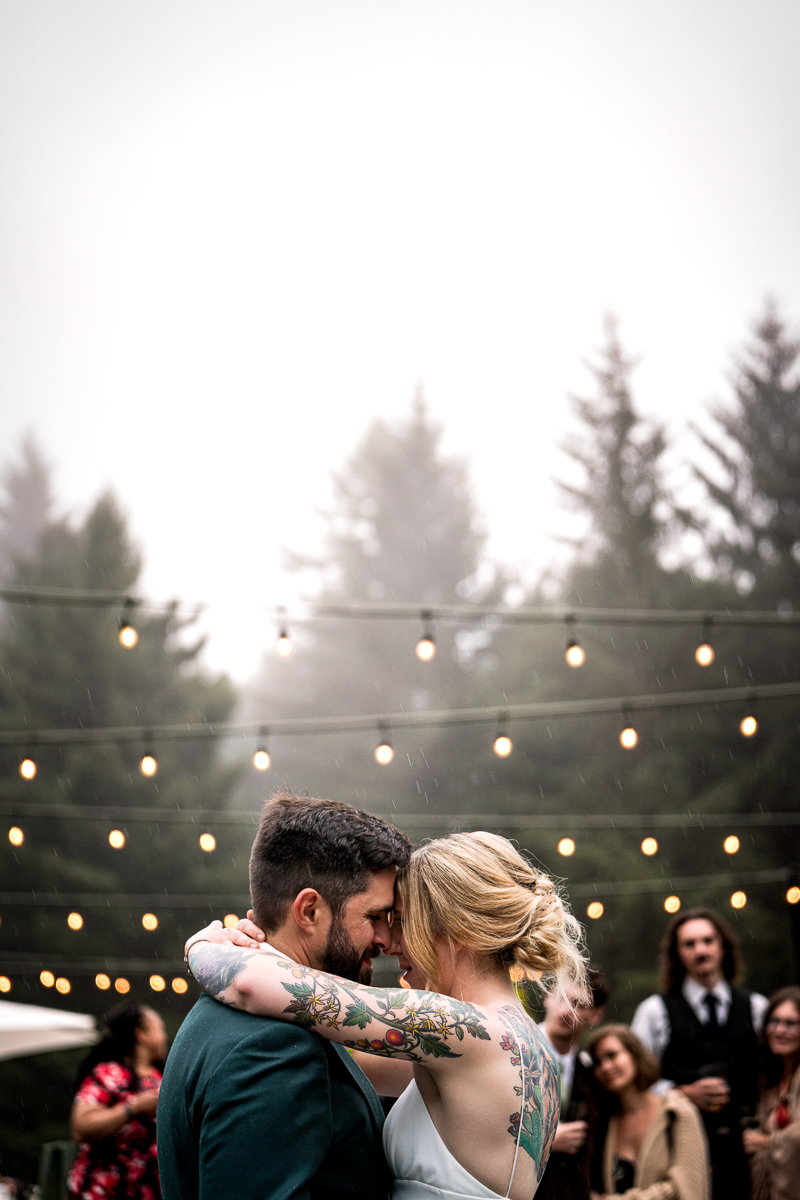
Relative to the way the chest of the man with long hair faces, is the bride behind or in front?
in front

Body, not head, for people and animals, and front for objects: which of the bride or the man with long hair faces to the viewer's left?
the bride

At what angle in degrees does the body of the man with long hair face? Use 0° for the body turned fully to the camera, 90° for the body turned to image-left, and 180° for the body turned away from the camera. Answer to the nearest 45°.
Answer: approximately 0°

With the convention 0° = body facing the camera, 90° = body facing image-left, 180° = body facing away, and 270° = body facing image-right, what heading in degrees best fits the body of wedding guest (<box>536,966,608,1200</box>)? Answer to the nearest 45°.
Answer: approximately 45°

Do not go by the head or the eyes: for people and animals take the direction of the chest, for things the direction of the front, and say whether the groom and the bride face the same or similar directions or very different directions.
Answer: very different directions

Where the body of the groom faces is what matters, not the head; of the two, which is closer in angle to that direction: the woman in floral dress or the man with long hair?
the man with long hair

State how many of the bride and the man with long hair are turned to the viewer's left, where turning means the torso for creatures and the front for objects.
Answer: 1

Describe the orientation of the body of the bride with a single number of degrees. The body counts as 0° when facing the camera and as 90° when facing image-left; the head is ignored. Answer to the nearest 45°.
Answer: approximately 90°

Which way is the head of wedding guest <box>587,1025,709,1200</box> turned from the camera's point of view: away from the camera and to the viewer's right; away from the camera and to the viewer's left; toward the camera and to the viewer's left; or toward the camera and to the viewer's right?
toward the camera and to the viewer's left

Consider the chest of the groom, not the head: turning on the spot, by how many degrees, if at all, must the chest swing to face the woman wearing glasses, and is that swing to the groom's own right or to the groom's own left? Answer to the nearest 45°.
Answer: approximately 45° to the groom's own left

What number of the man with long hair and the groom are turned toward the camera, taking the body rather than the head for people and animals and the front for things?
1

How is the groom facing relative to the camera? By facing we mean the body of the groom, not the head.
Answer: to the viewer's right
